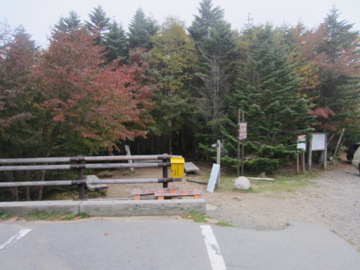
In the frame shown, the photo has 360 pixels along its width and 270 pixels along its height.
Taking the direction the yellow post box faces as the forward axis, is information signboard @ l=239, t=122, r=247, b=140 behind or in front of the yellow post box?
behind

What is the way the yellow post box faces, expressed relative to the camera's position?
facing the viewer

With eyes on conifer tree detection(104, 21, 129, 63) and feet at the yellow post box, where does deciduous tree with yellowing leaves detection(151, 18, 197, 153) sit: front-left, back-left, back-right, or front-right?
front-right

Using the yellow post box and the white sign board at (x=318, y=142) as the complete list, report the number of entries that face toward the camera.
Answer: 2

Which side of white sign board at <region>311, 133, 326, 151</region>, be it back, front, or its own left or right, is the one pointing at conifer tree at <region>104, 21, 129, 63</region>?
right

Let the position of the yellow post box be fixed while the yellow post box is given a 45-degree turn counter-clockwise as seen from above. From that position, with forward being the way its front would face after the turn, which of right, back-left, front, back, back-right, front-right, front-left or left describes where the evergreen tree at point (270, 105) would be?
left

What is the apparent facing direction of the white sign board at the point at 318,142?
toward the camera

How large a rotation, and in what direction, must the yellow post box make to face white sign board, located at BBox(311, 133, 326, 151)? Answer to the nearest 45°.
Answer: approximately 135° to its left

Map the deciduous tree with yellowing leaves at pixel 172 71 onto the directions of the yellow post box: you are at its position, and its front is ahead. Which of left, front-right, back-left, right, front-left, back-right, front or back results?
back
